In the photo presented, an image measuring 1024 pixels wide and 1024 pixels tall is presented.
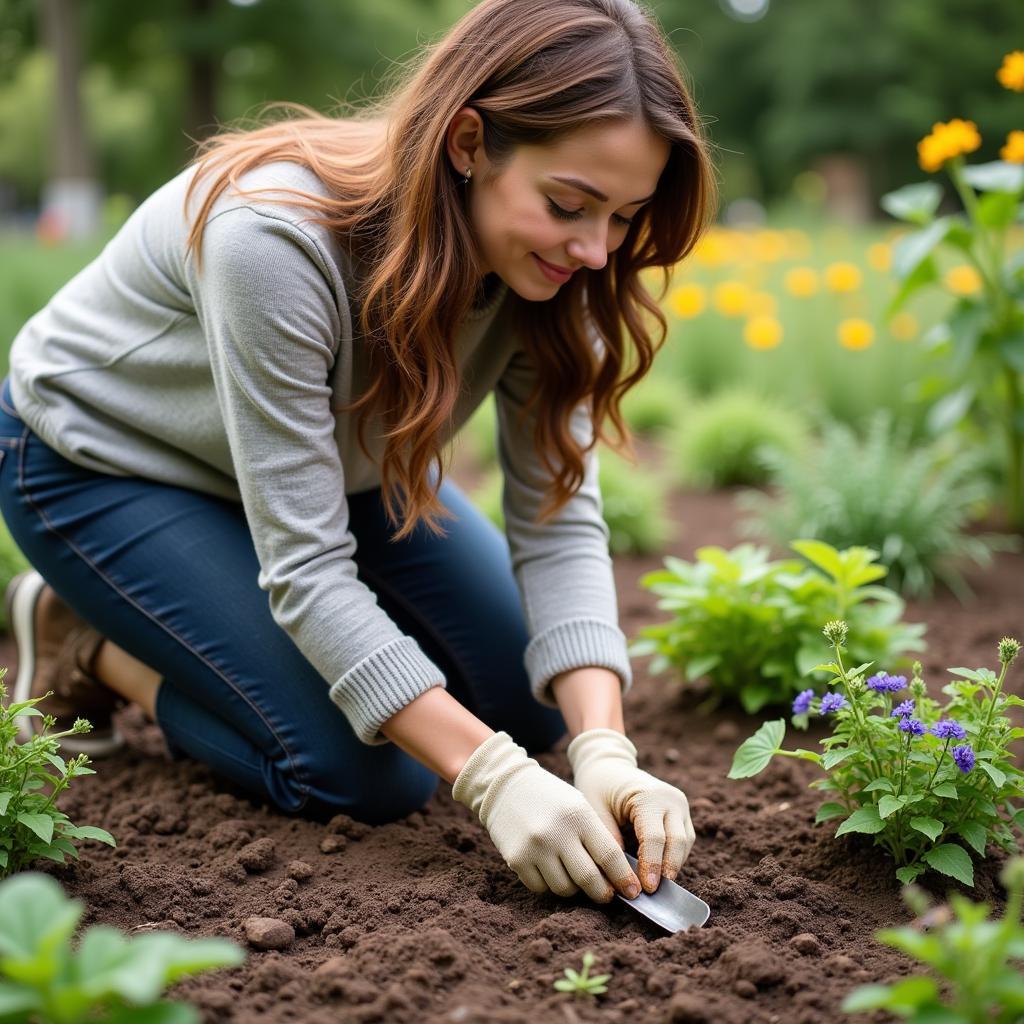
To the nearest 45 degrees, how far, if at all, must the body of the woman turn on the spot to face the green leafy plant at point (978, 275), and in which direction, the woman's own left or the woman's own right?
approximately 90° to the woman's own left

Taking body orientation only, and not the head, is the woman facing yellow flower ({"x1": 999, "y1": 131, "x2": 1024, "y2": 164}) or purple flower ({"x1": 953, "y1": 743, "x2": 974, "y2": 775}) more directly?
the purple flower

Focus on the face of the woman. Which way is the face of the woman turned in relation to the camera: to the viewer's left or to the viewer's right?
to the viewer's right

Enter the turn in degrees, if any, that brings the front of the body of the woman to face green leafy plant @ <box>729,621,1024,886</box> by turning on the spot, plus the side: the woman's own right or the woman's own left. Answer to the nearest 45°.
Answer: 0° — they already face it

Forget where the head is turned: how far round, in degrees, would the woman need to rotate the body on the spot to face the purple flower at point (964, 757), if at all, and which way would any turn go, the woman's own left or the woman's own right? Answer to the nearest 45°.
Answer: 0° — they already face it

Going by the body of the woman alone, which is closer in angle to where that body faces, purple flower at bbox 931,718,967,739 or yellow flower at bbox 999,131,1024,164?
the purple flower

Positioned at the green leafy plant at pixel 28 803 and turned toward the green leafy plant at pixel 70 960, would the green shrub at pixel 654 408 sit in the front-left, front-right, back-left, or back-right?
back-left

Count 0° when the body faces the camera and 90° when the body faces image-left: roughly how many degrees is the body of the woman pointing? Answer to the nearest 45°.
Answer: approximately 315°

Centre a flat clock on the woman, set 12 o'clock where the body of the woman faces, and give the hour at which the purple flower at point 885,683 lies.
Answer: The purple flower is roughly at 12 o'clock from the woman.
